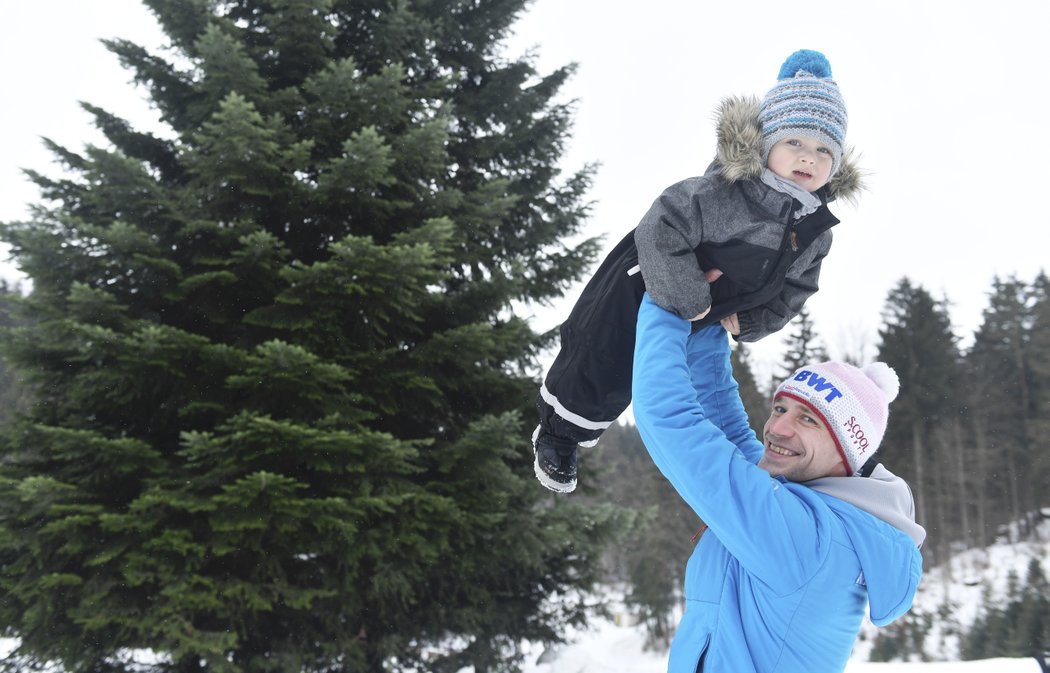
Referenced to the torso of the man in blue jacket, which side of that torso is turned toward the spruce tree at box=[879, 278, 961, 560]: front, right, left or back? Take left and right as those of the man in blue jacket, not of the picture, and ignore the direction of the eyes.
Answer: right

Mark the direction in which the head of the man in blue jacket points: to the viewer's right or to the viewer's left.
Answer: to the viewer's left

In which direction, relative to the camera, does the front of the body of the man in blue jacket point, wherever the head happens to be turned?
to the viewer's left

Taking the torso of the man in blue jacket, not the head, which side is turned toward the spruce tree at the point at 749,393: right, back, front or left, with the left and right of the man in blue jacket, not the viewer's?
right

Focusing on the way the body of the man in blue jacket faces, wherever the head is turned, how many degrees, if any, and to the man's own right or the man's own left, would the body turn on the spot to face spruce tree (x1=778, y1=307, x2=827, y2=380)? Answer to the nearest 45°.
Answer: approximately 90° to the man's own right

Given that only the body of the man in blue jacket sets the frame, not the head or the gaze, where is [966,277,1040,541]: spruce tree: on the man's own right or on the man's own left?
on the man's own right

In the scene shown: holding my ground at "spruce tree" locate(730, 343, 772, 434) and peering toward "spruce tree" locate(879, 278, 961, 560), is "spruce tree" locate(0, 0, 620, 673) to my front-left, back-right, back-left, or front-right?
back-right

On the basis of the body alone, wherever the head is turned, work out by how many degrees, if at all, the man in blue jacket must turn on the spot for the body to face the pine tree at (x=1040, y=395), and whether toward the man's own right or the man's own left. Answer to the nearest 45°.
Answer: approximately 90° to the man's own right
